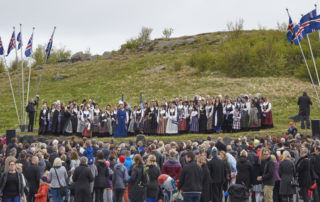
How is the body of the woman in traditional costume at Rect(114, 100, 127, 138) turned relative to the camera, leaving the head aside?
toward the camera

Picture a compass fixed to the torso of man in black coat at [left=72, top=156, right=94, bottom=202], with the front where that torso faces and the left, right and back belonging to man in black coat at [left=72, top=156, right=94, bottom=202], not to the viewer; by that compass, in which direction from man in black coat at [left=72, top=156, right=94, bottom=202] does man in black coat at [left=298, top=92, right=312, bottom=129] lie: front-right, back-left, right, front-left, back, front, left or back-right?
front-right

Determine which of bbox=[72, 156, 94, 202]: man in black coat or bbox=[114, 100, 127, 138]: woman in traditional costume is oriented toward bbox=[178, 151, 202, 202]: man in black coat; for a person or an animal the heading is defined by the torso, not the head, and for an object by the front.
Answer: the woman in traditional costume

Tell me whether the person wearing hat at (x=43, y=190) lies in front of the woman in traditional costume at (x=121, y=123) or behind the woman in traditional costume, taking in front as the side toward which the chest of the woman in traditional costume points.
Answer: in front

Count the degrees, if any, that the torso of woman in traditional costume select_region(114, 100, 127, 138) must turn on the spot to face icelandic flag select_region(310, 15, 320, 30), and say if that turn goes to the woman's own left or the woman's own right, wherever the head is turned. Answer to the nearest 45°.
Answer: approximately 90° to the woman's own left

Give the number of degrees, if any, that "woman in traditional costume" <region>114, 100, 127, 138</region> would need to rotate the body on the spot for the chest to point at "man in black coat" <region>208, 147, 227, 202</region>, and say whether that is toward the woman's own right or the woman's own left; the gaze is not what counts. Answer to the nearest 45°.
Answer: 0° — they already face them

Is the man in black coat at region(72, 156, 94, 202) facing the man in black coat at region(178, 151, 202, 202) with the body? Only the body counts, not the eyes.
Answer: no

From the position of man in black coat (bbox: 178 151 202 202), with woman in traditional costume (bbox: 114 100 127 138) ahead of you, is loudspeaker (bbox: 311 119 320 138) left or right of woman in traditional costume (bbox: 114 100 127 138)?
right

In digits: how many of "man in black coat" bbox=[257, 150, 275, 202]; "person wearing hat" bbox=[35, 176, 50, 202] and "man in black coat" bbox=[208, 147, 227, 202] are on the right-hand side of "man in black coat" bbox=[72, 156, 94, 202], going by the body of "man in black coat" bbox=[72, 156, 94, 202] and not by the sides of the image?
2

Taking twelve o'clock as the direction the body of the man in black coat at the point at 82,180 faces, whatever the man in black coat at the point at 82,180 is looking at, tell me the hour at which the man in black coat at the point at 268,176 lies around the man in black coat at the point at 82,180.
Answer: the man in black coat at the point at 268,176 is roughly at 3 o'clock from the man in black coat at the point at 82,180.

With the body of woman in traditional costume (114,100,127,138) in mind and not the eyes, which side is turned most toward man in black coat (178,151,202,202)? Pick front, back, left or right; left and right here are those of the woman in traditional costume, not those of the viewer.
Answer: front

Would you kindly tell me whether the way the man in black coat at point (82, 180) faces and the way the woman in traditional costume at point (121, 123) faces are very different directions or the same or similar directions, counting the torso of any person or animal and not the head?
very different directions

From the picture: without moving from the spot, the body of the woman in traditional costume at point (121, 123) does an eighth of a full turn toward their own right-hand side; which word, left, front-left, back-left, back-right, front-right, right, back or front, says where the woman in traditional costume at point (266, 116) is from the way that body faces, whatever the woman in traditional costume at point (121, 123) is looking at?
back-left

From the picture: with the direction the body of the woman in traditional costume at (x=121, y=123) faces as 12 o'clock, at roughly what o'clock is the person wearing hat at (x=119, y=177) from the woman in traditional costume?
The person wearing hat is roughly at 12 o'clock from the woman in traditional costume.

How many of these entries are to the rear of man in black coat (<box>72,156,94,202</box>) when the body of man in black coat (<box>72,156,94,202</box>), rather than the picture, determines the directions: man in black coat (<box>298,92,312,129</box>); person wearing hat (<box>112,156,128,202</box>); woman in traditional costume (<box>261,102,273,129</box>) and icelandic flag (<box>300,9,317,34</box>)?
0

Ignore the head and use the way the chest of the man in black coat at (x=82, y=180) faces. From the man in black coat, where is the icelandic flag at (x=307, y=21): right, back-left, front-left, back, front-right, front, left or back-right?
front-right

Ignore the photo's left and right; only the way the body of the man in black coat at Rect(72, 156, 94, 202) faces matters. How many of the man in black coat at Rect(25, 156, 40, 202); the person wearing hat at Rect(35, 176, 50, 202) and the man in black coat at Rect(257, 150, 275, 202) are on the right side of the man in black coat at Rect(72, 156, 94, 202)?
1

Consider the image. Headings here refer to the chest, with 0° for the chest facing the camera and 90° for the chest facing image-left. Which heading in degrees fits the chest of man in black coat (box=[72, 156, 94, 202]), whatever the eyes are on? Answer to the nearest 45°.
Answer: approximately 180°

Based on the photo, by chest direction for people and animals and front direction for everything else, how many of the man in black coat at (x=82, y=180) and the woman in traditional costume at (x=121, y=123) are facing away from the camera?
1

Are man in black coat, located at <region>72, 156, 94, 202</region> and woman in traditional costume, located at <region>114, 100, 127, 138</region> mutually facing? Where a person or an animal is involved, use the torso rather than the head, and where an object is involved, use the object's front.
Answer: yes
